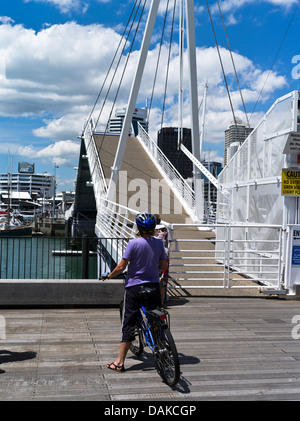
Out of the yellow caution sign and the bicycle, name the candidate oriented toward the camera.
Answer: the yellow caution sign

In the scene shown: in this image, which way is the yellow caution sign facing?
toward the camera

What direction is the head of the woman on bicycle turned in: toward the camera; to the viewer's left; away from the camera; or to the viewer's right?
away from the camera

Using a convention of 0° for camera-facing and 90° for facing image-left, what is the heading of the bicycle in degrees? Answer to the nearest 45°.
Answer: approximately 135°

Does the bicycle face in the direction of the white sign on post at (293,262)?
no

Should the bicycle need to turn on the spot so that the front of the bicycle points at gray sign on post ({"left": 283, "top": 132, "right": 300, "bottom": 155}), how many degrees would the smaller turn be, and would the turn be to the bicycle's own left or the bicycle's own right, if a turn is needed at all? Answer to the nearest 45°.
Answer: approximately 90° to the bicycle's own right

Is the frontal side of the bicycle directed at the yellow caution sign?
no

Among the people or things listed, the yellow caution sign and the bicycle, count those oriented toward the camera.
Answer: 1

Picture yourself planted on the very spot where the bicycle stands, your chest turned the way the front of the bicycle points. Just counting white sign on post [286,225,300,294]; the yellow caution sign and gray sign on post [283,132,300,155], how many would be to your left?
0
